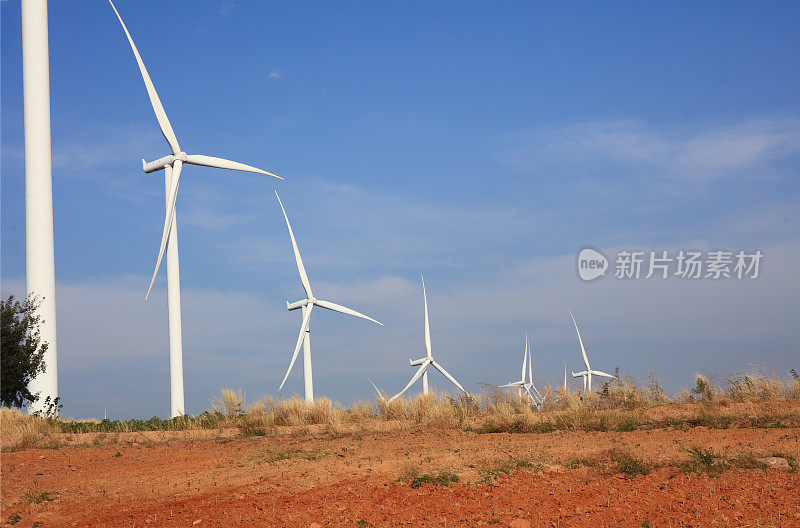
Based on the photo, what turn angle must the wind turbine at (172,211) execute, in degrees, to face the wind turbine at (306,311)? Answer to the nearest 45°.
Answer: approximately 90° to its left

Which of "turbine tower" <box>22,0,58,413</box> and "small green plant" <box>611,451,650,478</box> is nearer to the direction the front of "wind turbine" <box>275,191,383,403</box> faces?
the small green plant

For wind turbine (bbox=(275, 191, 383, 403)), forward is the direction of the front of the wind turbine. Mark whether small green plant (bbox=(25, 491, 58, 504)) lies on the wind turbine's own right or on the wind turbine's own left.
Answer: on the wind turbine's own right

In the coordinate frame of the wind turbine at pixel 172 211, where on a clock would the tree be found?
The tree is roughly at 3 o'clock from the wind turbine.

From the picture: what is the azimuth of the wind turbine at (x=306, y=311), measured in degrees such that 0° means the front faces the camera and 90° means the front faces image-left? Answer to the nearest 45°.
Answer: approximately 315°

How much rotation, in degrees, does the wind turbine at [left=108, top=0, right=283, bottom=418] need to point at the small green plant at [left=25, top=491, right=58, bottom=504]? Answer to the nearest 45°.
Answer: approximately 45° to its right

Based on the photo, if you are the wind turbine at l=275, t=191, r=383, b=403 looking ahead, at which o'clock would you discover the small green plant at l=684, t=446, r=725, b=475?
The small green plant is roughly at 1 o'clock from the wind turbine.

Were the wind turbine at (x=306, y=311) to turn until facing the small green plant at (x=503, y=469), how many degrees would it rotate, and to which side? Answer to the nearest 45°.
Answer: approximately 45° to its right

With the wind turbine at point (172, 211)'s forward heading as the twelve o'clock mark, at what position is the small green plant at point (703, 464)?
The small green plant is roughly at 1 o'clock from the wind turbine.

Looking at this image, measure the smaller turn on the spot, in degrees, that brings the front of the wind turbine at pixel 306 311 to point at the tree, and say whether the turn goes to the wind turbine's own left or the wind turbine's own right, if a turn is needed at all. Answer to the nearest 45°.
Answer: approximately 90° to the wind turbine's own right

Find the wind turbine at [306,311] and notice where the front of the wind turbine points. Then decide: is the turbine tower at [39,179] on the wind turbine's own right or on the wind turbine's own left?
on the wind turbine's own right
